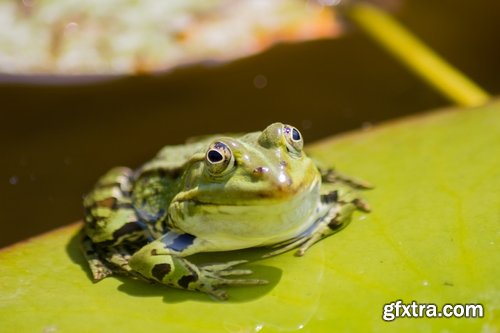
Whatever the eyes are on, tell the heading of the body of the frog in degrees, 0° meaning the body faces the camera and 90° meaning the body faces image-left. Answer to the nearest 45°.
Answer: approximately 315°
